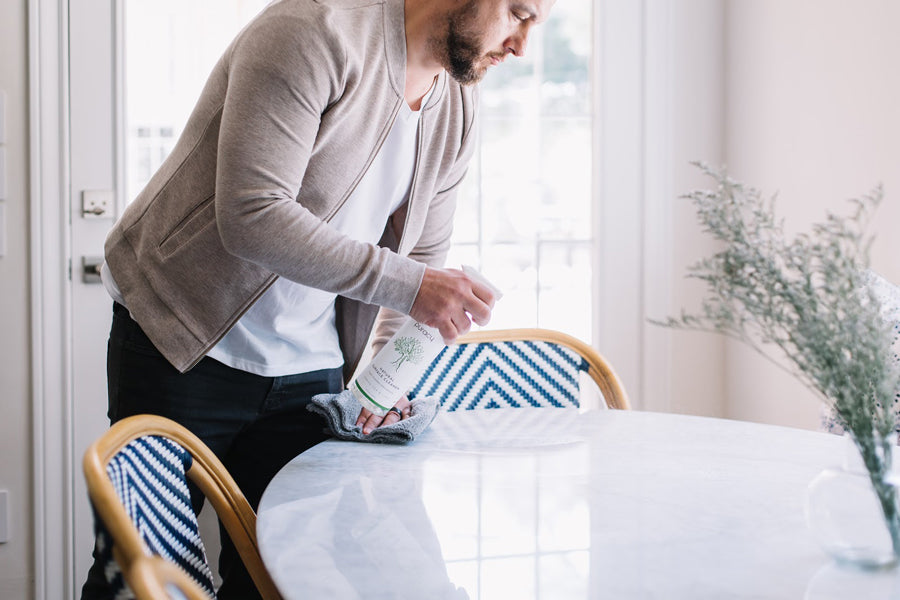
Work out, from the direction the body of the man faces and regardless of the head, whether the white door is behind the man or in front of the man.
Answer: behind

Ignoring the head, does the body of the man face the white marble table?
yes

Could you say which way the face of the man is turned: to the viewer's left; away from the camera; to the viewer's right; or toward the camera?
to the viewer's right

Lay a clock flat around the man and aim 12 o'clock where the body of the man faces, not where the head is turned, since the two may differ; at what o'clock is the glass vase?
The glass vase is roughly at 12 o'clock from the man.

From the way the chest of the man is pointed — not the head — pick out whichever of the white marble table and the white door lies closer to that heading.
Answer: the white marble table

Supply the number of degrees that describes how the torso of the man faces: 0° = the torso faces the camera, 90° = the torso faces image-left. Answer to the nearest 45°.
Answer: approximately 315°
